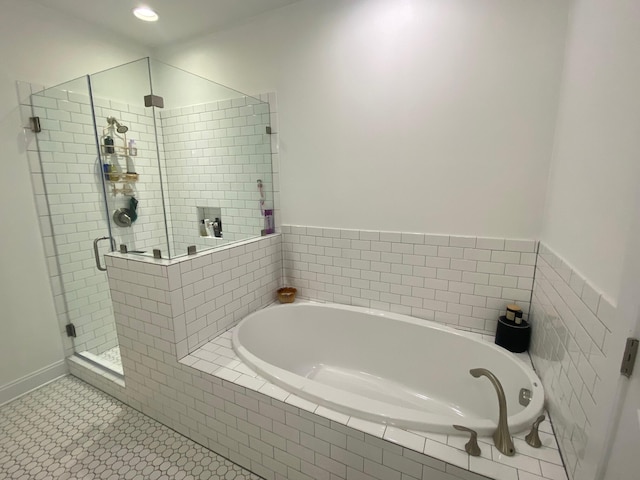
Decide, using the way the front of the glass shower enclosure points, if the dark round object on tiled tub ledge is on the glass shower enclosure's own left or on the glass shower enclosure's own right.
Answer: on the glass shower enclosure's own left

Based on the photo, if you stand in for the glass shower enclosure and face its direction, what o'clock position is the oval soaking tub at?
The oval soaking tub is roughly at 9 o'clock from the glass shower enclosure.

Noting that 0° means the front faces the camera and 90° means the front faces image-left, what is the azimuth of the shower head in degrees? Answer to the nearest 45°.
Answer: approximately 315°

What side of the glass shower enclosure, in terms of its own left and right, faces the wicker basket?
left

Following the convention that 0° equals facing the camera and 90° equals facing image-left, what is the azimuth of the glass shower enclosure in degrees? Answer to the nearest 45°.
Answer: approximately 45°
